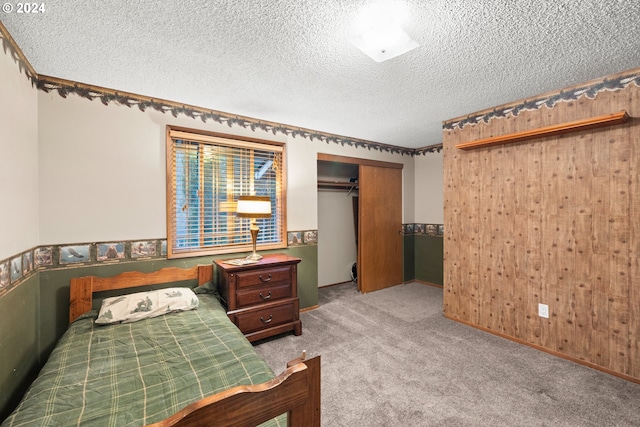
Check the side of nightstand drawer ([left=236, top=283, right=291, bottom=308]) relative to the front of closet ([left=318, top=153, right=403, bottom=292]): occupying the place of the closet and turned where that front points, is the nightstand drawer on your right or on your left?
on your right

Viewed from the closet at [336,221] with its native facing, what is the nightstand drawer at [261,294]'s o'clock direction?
The nightstand drawer is roughly at 2 o'clock from the closet.

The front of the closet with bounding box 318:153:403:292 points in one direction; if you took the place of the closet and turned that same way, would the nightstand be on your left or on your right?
on your right

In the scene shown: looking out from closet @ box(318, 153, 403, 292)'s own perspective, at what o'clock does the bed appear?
The bed is roughly at 2 o'clock from the closet.

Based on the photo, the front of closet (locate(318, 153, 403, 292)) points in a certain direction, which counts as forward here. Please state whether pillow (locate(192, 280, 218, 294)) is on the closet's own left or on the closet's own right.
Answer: on the closet's own right

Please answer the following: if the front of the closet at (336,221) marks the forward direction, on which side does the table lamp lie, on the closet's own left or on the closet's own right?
on the closet's own right

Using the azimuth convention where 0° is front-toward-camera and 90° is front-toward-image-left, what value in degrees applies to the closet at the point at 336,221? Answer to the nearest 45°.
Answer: approximately 315°

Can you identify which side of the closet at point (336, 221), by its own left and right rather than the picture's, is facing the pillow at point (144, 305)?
right
